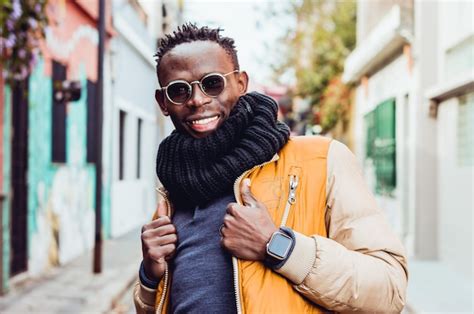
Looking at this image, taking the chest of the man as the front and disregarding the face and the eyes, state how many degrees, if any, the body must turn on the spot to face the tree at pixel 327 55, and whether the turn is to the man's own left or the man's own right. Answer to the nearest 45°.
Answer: approximately 135° to the man's own right

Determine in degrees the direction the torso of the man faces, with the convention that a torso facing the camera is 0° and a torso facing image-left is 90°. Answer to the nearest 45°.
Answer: approximately 45°

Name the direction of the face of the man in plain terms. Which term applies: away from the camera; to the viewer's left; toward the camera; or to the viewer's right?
toward the camera
